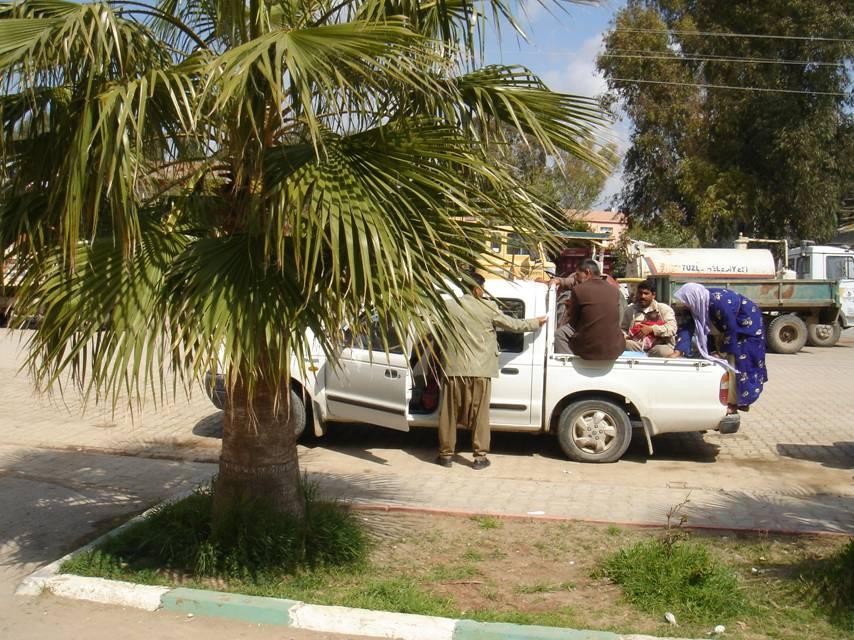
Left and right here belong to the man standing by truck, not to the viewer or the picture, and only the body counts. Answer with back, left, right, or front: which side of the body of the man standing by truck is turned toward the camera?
back

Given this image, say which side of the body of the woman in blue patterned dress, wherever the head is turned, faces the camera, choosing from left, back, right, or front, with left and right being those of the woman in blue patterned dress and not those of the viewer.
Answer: left

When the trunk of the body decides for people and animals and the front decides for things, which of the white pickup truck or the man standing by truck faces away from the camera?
the man standing by truck

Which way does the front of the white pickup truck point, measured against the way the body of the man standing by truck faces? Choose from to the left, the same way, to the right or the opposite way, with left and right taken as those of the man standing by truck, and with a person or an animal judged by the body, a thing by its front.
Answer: to the left

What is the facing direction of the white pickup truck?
to the viewer's left

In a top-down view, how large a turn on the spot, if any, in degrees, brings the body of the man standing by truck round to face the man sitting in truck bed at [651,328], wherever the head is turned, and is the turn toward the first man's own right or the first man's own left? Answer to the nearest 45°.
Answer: approximately 45° to the first man's own right

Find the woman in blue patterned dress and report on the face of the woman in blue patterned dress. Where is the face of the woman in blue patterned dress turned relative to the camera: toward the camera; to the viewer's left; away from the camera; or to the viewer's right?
to the viewer's left

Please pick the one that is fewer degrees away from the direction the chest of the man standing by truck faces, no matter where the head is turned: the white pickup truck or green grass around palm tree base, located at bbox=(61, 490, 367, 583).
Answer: the white pickup truck

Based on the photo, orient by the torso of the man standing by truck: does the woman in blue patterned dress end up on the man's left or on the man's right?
on the man's right

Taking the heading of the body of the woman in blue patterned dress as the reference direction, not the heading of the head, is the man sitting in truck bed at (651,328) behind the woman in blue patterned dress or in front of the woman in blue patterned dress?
in front

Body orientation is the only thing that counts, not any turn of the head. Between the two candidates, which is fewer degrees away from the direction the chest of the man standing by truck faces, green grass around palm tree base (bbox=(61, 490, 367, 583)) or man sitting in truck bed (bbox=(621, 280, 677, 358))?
the man sitting in truck bed
